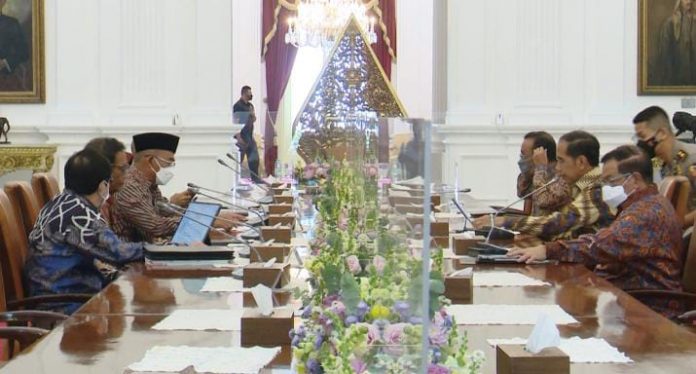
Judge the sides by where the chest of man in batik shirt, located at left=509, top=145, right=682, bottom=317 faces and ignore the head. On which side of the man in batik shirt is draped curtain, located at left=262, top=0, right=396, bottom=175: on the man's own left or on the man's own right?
on the man's own right

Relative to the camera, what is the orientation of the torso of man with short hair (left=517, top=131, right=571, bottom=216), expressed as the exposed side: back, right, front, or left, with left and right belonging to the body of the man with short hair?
left

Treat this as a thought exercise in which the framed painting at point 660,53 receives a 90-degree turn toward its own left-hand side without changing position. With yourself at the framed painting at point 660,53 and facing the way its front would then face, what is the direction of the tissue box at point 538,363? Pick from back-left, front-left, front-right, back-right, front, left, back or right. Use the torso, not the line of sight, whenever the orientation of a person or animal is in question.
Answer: right

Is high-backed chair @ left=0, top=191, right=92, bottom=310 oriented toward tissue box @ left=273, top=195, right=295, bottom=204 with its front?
no

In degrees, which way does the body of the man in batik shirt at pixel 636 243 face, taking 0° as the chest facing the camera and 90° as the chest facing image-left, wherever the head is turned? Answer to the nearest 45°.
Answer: approximately 90°

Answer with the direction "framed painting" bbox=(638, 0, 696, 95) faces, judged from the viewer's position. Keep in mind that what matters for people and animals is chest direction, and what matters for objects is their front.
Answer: facing the viewer

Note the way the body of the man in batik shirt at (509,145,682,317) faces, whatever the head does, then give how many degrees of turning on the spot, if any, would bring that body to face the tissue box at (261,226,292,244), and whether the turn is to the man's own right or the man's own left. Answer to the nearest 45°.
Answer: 0° — they already face it

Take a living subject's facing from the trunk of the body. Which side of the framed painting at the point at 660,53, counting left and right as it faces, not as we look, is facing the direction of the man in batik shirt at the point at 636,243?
front

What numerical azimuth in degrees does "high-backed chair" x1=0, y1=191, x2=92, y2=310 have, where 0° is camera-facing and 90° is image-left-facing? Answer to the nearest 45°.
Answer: approximately 270°

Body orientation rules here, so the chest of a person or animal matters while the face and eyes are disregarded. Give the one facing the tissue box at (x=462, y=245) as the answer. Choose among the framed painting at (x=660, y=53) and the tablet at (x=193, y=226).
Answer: the framed painting

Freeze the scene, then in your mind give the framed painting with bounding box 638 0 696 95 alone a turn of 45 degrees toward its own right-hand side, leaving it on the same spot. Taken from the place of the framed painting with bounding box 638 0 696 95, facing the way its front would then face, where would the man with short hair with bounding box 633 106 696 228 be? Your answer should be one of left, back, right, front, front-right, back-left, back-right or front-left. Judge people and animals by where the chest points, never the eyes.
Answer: front-left

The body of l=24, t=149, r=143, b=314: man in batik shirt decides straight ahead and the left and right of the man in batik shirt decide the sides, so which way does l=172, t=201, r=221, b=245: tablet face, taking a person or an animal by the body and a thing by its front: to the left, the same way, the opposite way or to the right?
the opposite way

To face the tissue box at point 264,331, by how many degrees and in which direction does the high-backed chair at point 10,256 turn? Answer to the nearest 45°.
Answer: approximately 90° to its right

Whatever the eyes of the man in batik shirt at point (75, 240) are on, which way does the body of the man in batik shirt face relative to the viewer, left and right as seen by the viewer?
facing away from the viewer and to the right of the viewer

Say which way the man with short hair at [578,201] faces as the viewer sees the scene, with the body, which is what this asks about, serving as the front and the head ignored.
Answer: to the viewer's left

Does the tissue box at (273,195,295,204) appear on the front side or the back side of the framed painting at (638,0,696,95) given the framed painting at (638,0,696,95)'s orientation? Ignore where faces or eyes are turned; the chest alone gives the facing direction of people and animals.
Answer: on the front side

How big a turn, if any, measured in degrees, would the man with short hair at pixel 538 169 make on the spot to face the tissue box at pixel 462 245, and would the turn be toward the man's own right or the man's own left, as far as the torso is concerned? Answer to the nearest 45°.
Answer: approximately 90° to the man's own left

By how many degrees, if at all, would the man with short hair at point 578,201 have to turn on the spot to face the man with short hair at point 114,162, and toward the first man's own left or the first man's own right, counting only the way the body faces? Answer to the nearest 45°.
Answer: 0° — they already face them

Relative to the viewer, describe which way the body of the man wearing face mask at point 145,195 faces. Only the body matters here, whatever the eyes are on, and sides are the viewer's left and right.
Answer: facing to the right of the viewer

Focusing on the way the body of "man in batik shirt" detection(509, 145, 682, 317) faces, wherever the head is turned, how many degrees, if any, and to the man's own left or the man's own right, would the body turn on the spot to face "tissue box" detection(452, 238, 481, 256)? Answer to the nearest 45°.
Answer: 0° — they already face it
